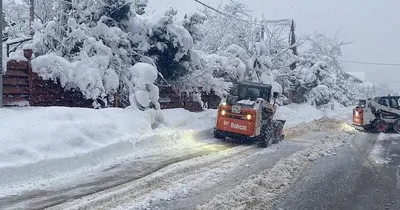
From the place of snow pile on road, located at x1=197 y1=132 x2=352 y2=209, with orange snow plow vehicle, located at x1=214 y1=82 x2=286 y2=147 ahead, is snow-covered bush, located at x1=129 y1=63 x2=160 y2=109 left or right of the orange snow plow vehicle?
left

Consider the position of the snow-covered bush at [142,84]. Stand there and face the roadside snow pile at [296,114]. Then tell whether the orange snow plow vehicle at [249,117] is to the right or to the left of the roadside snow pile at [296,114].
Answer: right

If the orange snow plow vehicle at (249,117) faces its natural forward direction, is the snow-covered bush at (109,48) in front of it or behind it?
behind
